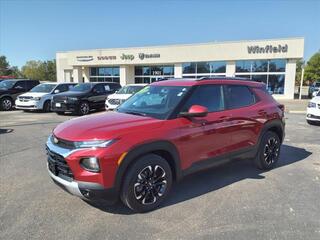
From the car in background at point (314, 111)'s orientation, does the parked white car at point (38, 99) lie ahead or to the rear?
ahead

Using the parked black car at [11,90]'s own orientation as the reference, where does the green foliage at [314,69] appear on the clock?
The green foliage is roughly at 7 o'clock from the parked black car.

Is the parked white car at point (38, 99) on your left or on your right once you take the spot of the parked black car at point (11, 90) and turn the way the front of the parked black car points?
on your left

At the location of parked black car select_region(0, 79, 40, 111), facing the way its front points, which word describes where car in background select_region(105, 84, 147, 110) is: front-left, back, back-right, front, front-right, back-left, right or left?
left

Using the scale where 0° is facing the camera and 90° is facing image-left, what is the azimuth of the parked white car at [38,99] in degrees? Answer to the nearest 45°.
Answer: approximately 45°

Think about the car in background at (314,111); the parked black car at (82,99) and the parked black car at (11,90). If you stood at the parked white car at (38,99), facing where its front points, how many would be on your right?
1

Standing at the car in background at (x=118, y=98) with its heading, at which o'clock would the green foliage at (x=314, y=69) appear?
The green foliage is roughly at 6 o'clock from the car in background.

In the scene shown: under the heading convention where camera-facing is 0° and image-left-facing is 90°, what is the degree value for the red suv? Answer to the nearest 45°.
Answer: approximately 45°

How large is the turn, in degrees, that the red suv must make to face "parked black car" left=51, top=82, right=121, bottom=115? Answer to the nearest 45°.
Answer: approximately 135° to its right

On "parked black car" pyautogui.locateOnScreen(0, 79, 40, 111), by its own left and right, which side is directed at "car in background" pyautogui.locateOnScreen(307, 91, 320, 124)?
left

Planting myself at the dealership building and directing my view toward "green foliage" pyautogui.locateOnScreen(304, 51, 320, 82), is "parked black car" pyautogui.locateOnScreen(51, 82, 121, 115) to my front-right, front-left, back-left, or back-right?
back-right

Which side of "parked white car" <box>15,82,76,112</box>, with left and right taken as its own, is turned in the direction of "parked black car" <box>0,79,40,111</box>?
right

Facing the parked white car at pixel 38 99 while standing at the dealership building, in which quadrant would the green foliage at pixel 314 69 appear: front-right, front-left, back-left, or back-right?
back-left

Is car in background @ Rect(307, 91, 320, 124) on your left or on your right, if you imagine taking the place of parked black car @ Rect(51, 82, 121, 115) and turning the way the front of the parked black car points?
on your left

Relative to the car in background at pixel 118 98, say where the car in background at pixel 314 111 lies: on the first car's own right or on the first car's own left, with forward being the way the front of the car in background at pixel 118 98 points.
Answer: on the first car's own left

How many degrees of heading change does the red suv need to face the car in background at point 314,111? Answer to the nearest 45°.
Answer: approximately 180°
